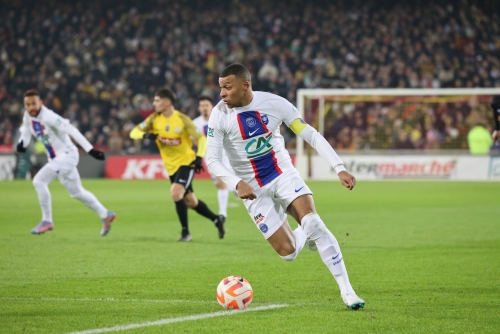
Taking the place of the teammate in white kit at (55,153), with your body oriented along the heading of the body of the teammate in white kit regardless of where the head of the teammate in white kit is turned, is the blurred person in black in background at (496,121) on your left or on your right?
on your left

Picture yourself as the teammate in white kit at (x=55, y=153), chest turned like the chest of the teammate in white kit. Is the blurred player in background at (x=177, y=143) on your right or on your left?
on your left

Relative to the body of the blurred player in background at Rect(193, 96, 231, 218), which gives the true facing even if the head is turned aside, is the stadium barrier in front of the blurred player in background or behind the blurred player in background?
behind

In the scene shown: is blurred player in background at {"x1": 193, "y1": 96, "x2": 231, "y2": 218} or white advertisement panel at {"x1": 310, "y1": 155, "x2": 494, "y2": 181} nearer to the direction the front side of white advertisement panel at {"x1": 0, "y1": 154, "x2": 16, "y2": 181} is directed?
the blurred player in background

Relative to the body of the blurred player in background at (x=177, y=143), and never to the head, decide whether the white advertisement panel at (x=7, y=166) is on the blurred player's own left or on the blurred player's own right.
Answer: on the blurred player's own right

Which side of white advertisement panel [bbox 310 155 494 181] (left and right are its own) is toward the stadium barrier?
right

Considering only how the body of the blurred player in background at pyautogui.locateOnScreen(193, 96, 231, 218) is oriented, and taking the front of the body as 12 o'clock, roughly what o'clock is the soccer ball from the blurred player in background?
The soccer ball is roughly at 12 o'clock from the blurred player in background.

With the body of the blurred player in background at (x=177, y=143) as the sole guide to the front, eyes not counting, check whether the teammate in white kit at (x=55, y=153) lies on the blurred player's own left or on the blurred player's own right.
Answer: on the blurred player's own right

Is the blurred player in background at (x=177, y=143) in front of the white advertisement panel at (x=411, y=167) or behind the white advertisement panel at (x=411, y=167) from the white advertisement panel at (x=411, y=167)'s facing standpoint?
in front

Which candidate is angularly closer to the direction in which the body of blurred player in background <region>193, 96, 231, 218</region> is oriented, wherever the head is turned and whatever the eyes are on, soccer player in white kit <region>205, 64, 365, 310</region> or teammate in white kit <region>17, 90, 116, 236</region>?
the soccer player in white kit
